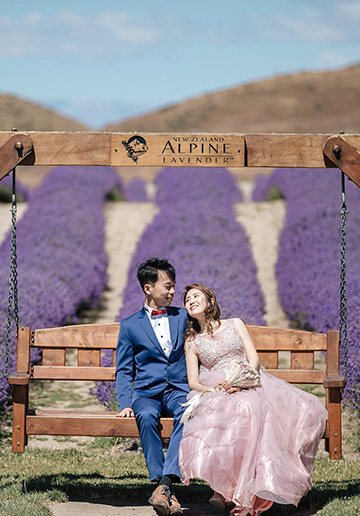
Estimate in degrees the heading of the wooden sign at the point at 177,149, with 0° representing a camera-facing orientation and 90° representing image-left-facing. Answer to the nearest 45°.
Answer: approximately 0°

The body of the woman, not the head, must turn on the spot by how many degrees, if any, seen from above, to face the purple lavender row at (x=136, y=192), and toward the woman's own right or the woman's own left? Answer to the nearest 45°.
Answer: approximately 180°

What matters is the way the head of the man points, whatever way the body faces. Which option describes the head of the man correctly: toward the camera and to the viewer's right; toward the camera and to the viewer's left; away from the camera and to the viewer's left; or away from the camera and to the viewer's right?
toward the camera and to the viewer's right

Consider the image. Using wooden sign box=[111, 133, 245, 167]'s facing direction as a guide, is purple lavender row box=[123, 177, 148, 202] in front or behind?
behind

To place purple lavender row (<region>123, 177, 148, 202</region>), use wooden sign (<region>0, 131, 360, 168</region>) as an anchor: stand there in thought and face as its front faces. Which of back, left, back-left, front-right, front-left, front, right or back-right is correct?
back

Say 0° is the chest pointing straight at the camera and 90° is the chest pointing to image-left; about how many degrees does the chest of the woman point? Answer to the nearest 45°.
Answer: approximately 0°

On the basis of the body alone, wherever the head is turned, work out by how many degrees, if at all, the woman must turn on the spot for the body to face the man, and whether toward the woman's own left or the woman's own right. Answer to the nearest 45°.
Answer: approximately 135° to the woman's own right

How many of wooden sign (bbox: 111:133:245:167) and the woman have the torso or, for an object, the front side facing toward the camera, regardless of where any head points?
2

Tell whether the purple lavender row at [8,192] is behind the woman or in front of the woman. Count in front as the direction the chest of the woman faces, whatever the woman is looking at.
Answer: behind
